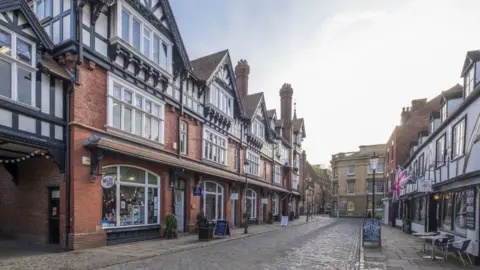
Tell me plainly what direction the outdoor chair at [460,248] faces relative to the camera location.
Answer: facing to the left of the viewer

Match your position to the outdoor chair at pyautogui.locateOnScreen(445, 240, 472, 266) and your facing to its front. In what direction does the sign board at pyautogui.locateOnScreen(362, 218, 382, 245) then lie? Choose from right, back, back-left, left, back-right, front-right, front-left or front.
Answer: front-right

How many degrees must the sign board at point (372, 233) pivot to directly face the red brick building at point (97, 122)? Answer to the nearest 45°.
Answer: approximately 45° to its right

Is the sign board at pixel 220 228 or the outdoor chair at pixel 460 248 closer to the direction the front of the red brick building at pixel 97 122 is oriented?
the outdoor chair

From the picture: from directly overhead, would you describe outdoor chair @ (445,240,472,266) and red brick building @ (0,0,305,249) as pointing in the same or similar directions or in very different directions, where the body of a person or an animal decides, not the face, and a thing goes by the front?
very different directions

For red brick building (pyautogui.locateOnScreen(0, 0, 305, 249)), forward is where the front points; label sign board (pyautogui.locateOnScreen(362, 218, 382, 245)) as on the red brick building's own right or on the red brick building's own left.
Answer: on the red brick building's own left

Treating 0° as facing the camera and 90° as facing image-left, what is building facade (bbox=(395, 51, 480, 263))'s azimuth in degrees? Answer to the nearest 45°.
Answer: approximately 45°

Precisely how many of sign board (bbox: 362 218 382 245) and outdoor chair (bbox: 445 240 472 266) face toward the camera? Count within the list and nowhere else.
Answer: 1
